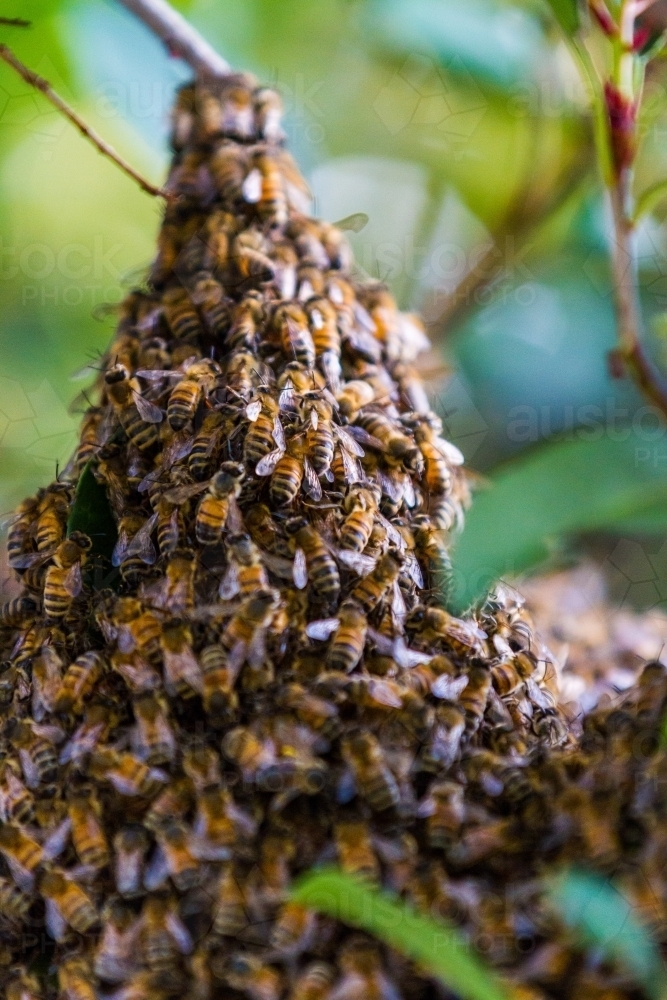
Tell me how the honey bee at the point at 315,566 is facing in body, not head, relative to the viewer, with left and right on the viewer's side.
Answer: facing away from the viewer and to the left of the viewer

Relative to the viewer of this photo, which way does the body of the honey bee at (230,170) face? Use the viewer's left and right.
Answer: facing away from the viewer

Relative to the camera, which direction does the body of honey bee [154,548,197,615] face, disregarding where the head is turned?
away from the camera

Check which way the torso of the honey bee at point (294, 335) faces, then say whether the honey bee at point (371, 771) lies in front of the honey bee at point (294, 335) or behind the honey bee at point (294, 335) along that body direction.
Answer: behind

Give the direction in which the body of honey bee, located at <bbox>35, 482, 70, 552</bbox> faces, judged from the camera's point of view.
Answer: away from the camera

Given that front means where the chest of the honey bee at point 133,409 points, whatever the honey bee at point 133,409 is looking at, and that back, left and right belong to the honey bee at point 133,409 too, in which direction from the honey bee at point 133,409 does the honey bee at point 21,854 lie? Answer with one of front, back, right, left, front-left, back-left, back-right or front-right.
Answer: left

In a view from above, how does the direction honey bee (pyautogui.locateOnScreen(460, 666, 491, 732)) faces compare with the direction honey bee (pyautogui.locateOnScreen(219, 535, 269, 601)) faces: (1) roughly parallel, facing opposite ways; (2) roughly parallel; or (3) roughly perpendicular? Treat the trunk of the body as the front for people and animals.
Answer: roughly parallel

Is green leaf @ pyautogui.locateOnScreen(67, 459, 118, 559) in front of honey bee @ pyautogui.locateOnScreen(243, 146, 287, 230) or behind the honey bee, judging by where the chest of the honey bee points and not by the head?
behind

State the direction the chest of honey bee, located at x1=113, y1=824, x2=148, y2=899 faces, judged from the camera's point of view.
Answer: away from the camera
